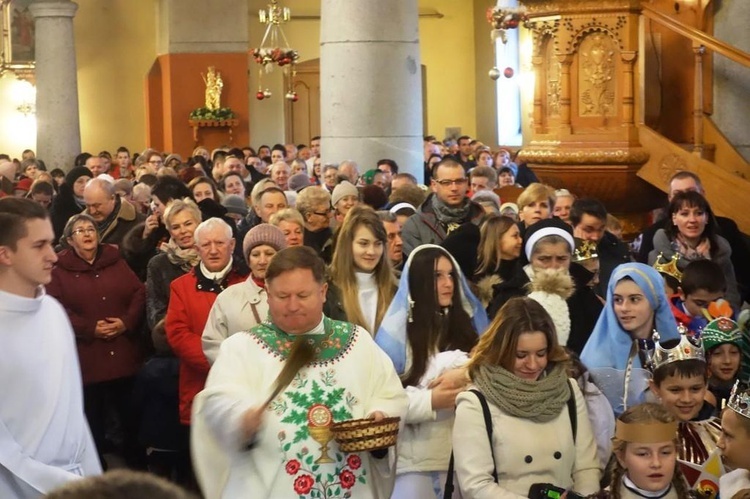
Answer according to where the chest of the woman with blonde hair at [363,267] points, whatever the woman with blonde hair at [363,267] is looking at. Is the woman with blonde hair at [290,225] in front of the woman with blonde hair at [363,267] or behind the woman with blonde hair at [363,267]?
behind

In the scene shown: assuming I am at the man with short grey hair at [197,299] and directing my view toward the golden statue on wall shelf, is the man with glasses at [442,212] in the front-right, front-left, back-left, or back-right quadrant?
front-right

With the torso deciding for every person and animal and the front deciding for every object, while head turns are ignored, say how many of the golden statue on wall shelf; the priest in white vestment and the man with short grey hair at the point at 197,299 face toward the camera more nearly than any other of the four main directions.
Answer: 3

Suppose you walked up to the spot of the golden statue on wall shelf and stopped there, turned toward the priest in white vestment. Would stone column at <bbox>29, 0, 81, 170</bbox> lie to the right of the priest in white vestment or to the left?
right

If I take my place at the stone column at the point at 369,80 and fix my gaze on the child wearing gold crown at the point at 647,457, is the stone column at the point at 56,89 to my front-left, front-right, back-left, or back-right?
back-right

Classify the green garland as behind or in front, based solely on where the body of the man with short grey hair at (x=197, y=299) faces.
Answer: behind

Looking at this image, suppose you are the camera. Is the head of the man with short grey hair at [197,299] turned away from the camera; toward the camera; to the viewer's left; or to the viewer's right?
toward the camera

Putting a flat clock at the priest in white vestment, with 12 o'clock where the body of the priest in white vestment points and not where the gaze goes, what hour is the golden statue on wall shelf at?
The golden statue on wall shelf is roughly at 6 o'clock from the priest in white vestment.

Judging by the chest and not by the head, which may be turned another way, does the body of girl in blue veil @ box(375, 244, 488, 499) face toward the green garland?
no

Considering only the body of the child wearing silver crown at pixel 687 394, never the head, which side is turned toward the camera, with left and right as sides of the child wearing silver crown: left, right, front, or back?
front

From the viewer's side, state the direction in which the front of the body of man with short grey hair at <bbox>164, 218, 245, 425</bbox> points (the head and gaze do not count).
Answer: toward the camera

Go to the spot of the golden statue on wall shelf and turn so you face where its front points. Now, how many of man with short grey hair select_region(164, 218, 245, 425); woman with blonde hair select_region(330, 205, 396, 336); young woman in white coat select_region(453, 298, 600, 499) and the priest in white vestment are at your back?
0

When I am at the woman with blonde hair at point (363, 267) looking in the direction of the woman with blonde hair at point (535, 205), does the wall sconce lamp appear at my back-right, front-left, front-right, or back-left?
front-left

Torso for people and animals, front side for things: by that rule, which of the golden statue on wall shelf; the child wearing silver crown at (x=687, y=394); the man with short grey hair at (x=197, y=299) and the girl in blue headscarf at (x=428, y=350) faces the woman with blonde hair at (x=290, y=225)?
the golden statue on wall shelf

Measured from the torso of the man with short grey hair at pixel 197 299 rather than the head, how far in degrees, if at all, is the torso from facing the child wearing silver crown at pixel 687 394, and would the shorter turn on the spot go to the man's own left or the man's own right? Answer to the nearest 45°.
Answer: approximately 45° to the man's own left

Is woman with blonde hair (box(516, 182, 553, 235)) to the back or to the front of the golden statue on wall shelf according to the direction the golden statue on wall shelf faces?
to the front

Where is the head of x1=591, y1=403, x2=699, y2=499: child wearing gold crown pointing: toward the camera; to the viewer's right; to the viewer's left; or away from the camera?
toward the camera

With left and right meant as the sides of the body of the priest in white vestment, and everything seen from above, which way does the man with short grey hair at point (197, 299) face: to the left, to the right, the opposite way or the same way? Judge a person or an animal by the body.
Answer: the same way
